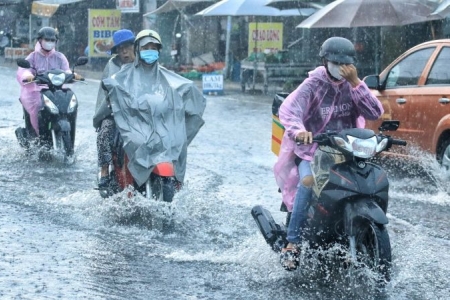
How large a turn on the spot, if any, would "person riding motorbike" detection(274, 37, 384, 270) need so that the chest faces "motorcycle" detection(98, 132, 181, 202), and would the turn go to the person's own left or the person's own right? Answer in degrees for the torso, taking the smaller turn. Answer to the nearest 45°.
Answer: approximately 180°

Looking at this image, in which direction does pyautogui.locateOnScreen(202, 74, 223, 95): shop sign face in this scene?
toward the camera

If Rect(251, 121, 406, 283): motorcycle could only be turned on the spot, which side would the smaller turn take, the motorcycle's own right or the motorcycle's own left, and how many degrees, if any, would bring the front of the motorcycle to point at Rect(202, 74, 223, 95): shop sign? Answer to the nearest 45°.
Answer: approximately 135° to the motorcycle's own left

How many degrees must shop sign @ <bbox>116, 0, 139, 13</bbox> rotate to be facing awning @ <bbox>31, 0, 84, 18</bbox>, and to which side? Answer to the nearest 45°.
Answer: approximately 135° to its right

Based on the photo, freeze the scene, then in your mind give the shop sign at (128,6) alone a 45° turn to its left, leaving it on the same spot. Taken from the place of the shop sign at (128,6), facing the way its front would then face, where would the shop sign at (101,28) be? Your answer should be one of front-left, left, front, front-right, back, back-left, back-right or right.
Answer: right

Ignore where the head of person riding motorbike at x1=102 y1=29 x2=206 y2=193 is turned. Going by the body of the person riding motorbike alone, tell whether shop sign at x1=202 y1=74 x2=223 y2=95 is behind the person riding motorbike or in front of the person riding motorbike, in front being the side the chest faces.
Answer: behind

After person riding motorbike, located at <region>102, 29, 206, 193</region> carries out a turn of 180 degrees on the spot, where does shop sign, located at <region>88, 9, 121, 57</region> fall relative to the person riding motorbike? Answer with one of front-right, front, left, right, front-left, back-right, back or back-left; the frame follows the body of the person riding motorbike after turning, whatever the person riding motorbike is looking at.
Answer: front

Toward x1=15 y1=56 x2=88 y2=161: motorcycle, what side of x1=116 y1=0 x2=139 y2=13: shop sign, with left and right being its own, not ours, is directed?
front

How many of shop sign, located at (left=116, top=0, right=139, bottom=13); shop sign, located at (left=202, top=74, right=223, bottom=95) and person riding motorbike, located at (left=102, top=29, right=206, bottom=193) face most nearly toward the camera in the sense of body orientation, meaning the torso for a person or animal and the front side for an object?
3

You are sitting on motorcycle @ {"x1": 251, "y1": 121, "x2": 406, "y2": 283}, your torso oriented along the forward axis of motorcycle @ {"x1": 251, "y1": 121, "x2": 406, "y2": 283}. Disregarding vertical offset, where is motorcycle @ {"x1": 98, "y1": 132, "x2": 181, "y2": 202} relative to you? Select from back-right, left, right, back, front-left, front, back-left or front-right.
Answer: back

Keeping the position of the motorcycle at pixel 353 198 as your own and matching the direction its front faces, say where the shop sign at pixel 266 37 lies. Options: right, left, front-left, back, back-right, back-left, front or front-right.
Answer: back-left

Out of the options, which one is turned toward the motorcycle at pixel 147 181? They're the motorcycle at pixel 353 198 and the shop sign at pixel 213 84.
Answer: the shop sign

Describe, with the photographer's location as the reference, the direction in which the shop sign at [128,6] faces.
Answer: facing the viewer

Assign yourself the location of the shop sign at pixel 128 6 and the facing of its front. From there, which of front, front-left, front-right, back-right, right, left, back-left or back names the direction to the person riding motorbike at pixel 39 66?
front

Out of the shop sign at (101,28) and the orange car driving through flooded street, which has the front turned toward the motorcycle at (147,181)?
the shop sign
